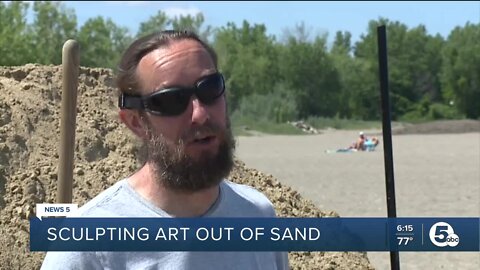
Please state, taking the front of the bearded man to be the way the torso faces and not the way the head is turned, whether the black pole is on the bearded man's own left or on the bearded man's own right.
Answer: on the bearded man's own left
